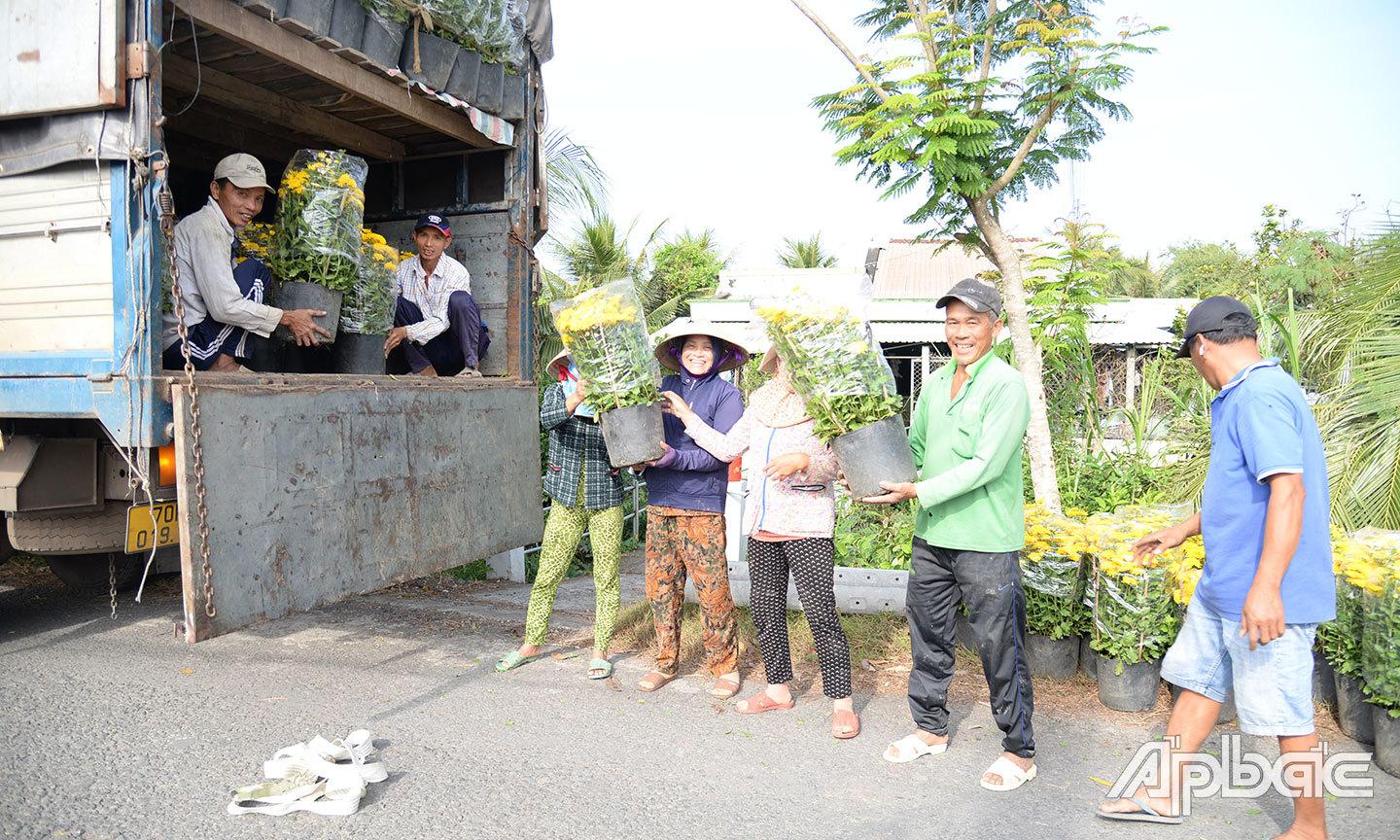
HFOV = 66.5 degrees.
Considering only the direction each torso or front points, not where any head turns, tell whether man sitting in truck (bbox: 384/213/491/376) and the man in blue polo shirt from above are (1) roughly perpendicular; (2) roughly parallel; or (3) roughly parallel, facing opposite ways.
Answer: roughly perpendicular

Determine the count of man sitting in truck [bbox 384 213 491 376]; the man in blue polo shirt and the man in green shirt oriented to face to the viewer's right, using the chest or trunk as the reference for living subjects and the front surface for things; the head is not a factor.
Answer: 0

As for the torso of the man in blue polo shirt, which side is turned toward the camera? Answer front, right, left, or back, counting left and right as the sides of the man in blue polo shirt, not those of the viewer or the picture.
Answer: left

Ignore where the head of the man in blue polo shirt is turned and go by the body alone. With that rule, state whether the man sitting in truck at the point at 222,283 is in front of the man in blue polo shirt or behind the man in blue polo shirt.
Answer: in front

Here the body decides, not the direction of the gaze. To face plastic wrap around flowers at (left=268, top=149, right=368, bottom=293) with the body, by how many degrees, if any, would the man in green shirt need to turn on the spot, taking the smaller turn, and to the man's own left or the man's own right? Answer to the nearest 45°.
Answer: approximately 45° to the man's own right

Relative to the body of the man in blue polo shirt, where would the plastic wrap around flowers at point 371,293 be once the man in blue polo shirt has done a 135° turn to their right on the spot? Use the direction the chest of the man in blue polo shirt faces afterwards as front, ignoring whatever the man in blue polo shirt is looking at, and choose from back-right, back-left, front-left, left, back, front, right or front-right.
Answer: back-left

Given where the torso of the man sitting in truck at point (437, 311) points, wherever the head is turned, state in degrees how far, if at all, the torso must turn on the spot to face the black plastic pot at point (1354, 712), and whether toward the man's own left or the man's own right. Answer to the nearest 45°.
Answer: approximately 90° to the man's own left

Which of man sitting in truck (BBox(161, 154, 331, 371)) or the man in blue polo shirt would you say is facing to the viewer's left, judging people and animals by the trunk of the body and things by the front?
the man in blue polo shirt

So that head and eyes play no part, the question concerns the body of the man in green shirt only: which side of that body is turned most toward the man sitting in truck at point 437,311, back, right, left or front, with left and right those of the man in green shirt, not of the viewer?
right

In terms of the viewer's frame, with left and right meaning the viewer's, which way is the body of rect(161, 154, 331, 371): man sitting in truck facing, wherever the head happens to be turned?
facing to the right of the viewer

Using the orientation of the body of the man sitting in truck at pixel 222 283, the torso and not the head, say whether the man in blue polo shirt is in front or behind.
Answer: in front

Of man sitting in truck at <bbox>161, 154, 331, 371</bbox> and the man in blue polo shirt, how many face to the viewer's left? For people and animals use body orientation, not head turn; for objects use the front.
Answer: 1

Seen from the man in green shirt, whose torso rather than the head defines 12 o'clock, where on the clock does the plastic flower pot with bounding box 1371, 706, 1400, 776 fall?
The plastic flower pot is roughly at 7 o'clock from the man in green shirt.

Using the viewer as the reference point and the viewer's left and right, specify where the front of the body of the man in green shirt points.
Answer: facing the viewer and to the left of the viewer
